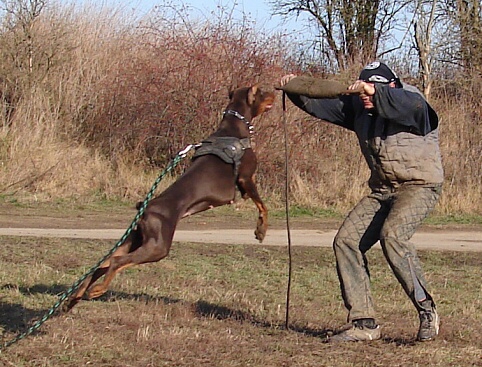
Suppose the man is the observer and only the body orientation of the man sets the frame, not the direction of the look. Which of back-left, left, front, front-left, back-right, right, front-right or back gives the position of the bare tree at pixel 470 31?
back-right

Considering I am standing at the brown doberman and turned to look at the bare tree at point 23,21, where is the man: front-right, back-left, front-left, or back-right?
back-right

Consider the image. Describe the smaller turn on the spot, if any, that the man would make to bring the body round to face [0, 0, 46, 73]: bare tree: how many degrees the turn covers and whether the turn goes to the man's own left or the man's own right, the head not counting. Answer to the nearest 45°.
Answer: approximately 90° to the man's own right

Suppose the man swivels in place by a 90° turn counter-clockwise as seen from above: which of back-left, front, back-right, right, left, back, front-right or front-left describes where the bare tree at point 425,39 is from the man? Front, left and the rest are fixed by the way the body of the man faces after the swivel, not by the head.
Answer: back-left

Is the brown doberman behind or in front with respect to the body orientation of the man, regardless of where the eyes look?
in front

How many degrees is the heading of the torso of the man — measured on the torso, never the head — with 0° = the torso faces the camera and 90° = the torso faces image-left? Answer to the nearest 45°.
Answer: approximately 45°

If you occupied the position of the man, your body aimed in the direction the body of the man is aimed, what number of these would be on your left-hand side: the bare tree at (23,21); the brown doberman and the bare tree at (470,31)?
0
